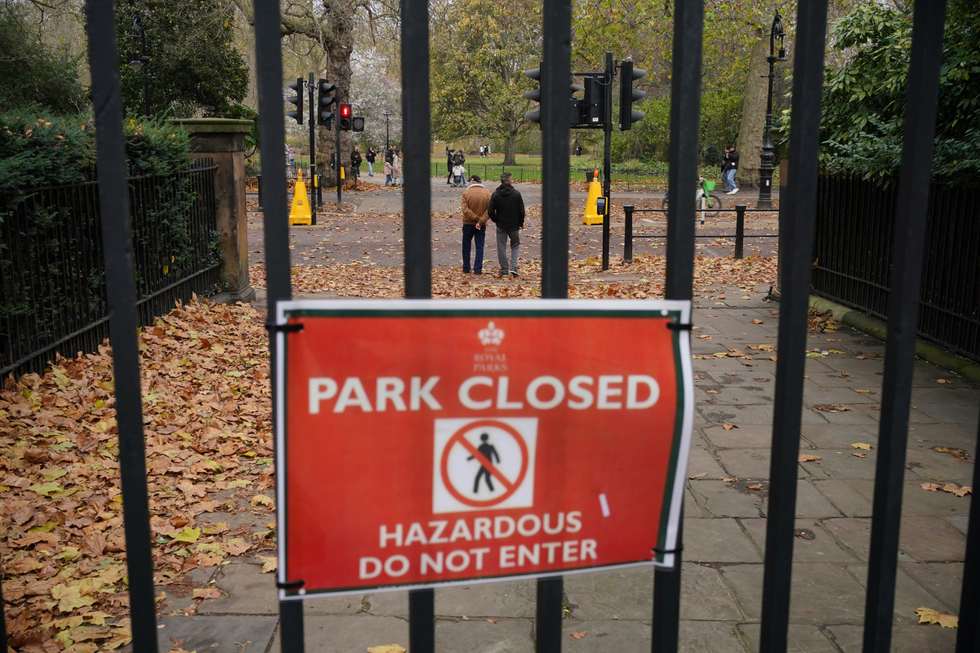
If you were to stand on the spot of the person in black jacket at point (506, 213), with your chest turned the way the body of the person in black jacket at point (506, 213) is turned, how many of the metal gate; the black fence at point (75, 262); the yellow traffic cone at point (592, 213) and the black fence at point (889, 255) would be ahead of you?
1

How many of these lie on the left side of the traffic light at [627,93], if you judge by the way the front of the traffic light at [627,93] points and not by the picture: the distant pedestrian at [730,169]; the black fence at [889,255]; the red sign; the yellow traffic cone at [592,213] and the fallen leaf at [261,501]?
2

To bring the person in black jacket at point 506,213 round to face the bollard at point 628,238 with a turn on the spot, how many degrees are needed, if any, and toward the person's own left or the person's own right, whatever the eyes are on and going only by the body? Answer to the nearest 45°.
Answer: approximately 45° to the person's own right

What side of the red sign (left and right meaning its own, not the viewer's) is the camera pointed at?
front

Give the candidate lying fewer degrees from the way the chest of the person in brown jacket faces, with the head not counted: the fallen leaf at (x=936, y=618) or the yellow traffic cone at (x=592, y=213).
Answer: the yellow traffic cone

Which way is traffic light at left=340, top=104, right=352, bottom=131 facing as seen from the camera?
toward the camera

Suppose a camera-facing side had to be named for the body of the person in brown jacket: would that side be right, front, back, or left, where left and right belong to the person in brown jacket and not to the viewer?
back

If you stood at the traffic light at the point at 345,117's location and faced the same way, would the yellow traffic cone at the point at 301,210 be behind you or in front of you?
in front

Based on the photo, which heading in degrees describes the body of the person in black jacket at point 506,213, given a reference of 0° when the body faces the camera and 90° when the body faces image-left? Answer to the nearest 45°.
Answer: approximately 180°
